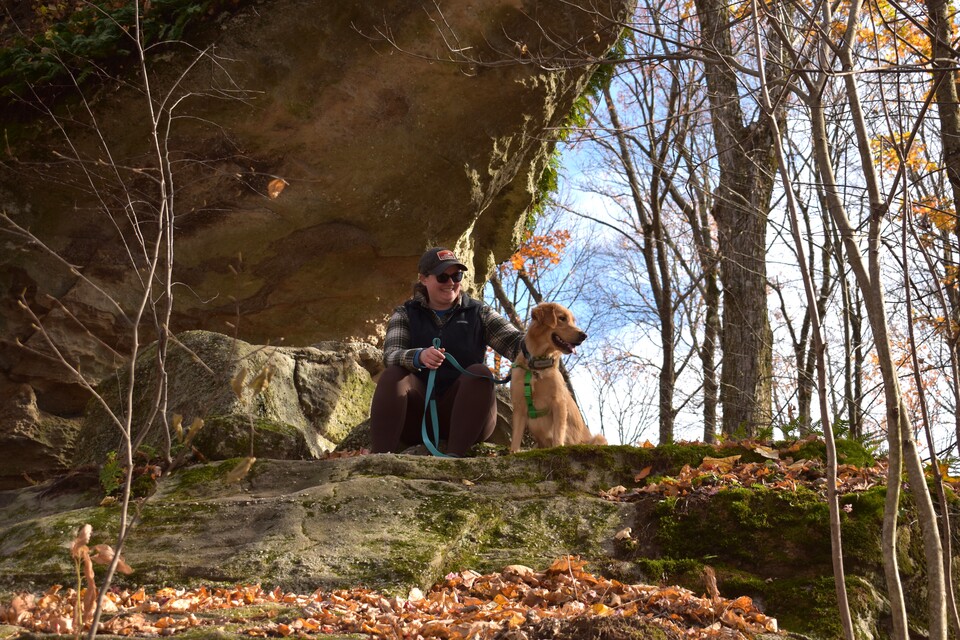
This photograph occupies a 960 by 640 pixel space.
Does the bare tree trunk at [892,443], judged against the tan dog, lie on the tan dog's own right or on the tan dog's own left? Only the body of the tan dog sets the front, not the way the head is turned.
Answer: on the tan dog's own left

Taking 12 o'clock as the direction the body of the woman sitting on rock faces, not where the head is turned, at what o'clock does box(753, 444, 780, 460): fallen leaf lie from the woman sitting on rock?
The fallen leaf is roughly at 10 o'clock from the woman sitting on rock.

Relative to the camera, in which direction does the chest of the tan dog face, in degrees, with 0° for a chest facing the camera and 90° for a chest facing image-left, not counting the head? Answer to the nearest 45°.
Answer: approximately 45°

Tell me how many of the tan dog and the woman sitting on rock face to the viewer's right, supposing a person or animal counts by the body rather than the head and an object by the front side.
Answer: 0
